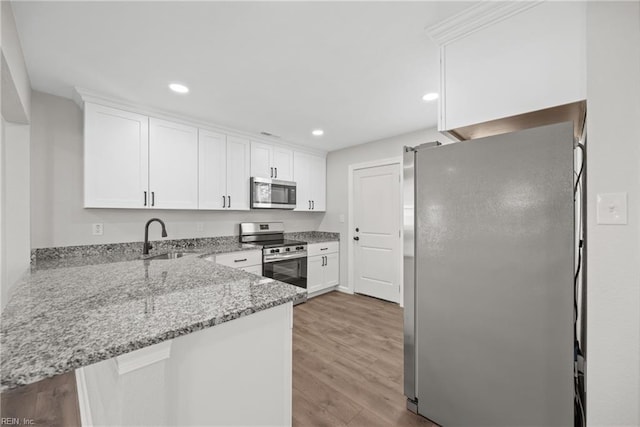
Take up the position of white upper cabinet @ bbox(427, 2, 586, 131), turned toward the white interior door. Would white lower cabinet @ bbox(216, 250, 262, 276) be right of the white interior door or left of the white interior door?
left

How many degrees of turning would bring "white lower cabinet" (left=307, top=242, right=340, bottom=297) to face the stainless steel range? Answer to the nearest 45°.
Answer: approximately 90° to its right

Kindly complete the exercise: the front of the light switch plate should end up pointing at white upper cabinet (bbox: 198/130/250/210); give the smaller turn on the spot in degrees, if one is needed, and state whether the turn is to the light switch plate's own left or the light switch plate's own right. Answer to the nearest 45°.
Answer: approximately 90° to the light switch plate's own right

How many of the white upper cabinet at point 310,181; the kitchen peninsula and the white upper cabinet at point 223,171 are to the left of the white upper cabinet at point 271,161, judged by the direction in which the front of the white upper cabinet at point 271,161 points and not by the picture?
1

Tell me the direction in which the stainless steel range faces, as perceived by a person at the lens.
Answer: facing the viewer and to the right of the viewer

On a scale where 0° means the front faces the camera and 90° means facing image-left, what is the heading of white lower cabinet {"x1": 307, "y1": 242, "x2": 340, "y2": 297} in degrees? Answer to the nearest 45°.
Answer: approximately 315°
